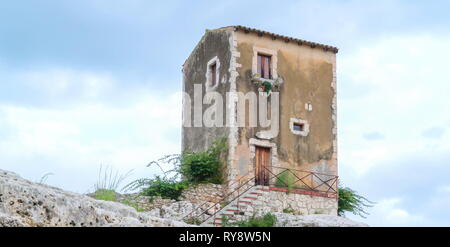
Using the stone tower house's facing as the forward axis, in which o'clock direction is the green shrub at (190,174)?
The green shrub is roughly at 4 o'clock from the stone tower house.

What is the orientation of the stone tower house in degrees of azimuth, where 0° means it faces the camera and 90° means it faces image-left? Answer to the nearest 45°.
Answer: approximately 315°

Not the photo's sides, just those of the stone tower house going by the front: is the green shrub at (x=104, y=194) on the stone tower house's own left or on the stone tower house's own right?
on the stone tower house's own right

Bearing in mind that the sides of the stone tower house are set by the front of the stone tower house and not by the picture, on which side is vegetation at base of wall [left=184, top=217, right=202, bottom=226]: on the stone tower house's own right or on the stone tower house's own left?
on the stone tower house's own right

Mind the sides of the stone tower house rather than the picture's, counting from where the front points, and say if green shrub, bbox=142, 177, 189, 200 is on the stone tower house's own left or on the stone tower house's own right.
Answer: on the stone tower house's own right
